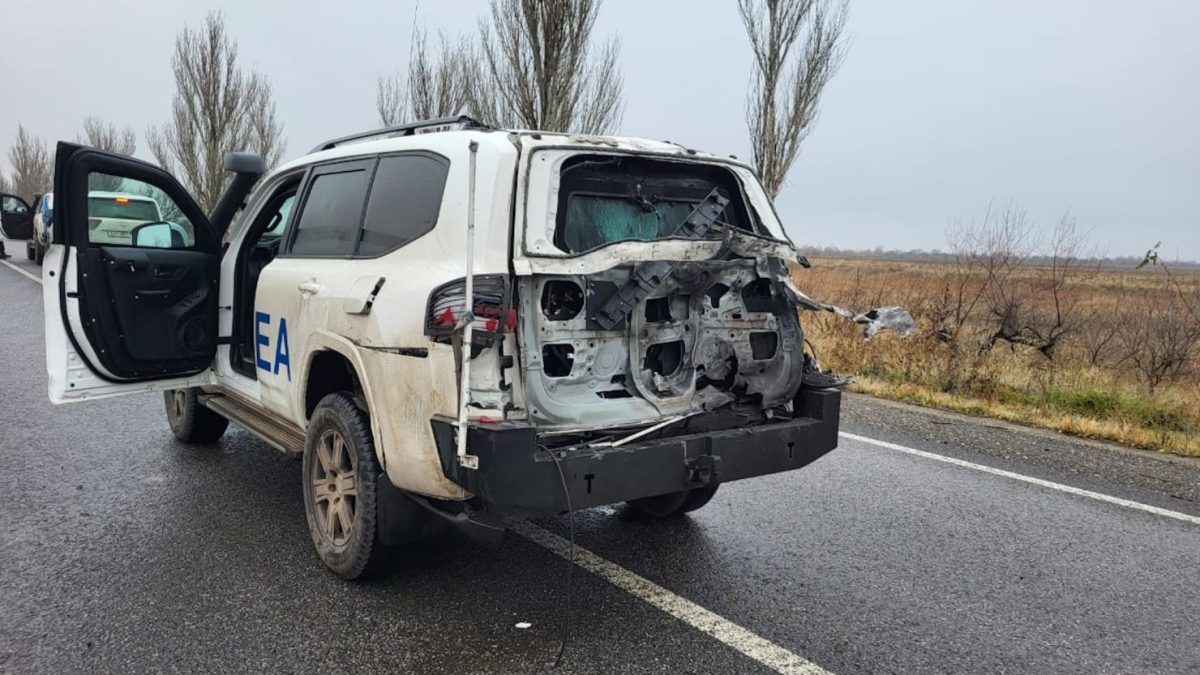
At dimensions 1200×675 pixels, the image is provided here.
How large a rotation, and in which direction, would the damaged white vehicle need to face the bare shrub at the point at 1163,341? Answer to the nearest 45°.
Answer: approximately 90° to its right

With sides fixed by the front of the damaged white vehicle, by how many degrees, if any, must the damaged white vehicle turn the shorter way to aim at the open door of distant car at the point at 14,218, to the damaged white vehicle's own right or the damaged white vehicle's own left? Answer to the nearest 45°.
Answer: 0° — it already faces it

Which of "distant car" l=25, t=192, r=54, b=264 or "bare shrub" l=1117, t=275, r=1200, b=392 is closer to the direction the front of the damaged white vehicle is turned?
the distant car

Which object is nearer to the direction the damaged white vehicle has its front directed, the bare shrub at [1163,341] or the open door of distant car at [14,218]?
the open door of distant car

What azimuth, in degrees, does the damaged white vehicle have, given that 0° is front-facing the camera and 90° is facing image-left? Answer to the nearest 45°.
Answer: approximately 135°

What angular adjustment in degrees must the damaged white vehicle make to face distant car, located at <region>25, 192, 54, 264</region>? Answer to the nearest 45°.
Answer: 0° — it already faces it
